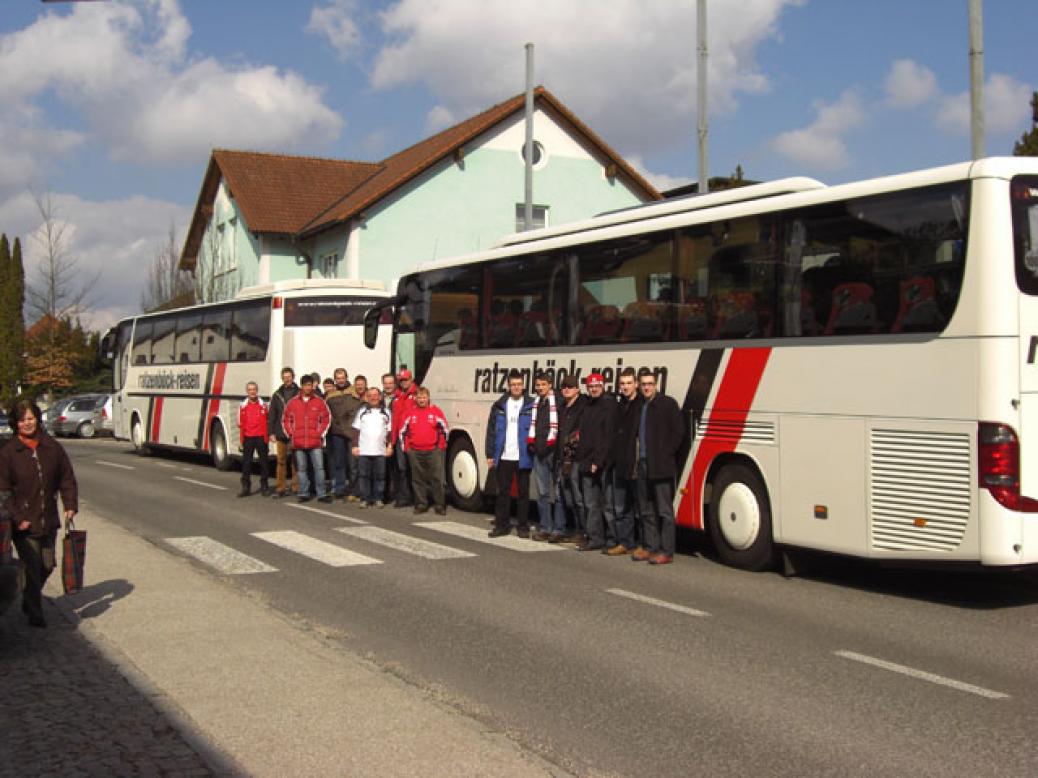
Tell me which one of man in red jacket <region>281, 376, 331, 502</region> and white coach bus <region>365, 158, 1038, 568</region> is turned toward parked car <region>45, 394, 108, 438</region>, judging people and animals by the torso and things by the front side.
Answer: the white coach bus

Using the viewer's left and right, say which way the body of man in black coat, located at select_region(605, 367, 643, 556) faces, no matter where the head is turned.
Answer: facing the viewer and to the left of the viewer

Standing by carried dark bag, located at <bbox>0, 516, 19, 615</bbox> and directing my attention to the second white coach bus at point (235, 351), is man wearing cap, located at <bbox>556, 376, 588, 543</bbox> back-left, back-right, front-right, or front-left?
front-right

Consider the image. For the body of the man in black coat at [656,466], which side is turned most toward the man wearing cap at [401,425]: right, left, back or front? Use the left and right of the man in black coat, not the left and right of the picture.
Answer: right

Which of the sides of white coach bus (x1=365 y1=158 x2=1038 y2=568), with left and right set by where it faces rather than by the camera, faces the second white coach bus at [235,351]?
front

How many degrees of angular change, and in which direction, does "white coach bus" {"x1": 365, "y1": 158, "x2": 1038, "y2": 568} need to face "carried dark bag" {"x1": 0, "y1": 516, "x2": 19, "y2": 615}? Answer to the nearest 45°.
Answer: approximately 90° to its left

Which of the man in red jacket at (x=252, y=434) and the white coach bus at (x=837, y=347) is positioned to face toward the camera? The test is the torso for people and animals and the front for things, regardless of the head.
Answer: the man in red jacket

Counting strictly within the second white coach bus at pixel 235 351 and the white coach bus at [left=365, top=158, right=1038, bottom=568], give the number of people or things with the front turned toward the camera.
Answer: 0

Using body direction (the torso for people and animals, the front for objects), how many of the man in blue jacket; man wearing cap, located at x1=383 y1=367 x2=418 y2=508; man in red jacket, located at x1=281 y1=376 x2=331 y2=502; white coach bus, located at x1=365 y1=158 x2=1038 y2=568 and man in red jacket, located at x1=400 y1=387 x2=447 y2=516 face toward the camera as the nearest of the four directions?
4

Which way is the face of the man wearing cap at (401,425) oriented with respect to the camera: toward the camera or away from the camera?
toward the camera

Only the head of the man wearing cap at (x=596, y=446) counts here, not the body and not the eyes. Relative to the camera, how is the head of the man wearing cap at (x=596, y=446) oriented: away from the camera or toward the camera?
toward the camera

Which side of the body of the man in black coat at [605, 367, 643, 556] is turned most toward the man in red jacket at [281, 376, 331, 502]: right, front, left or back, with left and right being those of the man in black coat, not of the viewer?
right

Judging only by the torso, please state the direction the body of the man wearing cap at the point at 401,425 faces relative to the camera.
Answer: toward the camera

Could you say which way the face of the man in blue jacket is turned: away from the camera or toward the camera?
toward the camera

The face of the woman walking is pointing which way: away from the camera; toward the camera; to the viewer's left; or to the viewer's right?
toward the camera

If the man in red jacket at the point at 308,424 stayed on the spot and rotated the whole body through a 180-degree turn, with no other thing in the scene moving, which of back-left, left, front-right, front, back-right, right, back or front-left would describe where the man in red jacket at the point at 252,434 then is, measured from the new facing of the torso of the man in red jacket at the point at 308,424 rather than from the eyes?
front-left

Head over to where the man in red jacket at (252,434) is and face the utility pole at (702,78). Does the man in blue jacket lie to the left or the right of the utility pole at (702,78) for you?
right
